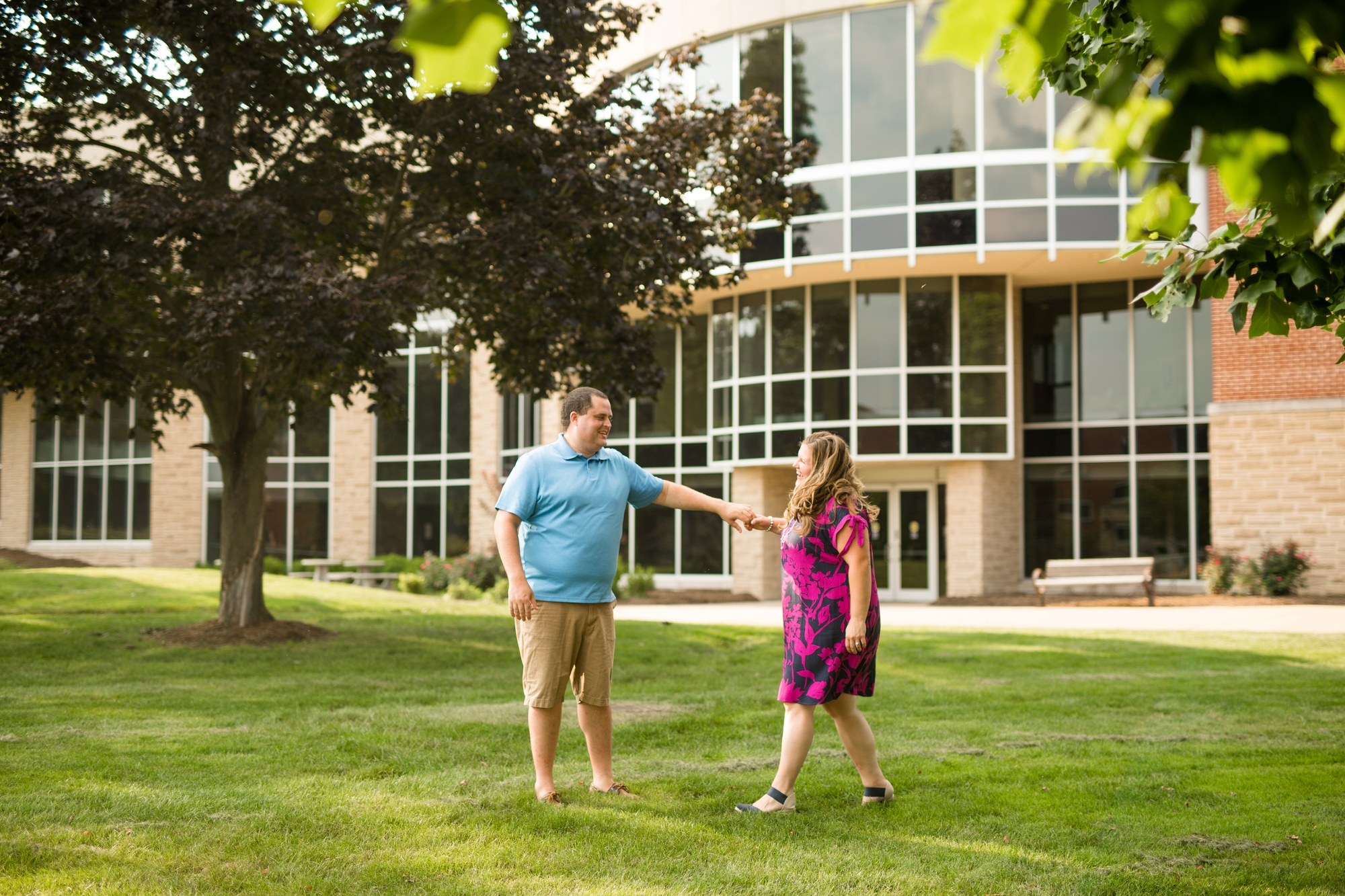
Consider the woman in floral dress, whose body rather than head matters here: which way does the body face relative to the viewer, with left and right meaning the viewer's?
facing to the left of the viewer

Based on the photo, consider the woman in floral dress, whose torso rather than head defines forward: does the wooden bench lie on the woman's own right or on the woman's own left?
on the woman's own right

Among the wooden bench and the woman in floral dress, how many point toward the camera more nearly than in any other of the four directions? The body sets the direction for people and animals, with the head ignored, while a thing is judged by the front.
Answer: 1

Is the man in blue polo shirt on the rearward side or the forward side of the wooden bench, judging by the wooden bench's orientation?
on the forward side

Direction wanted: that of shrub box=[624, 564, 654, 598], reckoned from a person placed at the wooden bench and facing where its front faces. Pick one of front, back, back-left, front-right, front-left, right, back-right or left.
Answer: right

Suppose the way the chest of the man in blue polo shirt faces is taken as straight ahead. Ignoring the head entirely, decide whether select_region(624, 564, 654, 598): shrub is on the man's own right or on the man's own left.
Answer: on the man's own left

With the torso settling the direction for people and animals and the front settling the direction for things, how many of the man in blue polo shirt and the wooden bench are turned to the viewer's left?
0

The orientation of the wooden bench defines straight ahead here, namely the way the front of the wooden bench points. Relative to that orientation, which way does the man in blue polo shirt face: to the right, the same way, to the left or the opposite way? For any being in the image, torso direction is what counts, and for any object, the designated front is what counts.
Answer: to the left

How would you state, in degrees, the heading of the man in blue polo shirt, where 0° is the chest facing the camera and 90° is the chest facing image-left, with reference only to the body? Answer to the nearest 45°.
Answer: approximately 315°

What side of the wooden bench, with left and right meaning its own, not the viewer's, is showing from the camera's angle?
front

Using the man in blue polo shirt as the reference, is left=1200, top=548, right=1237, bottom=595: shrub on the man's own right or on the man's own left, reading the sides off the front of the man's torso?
on the man's own left

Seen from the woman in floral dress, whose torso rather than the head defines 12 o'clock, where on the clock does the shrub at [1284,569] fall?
The shrub is roughly at 4 o'clock from the woman in floral dress.

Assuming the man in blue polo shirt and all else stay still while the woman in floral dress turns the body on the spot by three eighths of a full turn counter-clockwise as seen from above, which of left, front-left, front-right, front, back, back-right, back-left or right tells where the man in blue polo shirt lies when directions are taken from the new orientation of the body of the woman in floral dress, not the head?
back-right

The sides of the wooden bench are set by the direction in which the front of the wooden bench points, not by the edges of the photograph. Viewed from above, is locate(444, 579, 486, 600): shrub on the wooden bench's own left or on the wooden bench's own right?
on the wooden bench's own right

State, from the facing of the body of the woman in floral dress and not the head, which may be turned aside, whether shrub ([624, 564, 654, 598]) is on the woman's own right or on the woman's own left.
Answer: on the woman's own right

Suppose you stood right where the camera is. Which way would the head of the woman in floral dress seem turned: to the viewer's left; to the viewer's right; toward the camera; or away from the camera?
to the viewer's left
